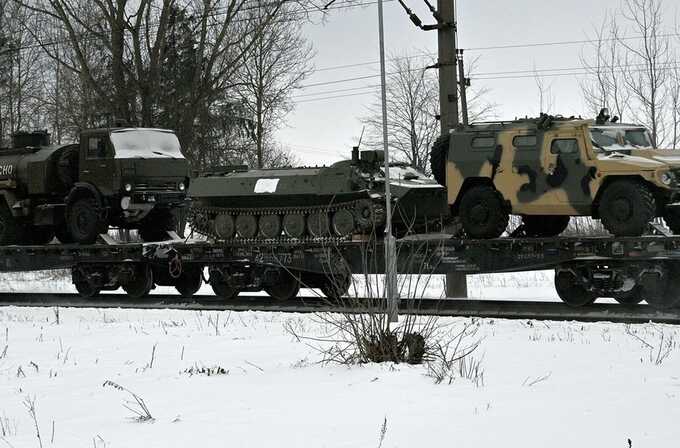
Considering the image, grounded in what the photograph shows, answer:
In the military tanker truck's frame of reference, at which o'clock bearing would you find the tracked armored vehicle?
The tracked armored vehicle is roughly at 12 o'clock from the military tanker truck.

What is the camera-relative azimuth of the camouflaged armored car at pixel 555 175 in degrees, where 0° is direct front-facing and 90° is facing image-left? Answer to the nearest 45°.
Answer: approximately 315°

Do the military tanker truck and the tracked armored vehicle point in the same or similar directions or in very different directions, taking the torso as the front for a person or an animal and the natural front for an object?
same or similar directions

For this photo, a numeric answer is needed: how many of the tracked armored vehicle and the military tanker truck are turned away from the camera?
0

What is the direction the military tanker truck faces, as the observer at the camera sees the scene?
facing the viewer and to the right of the viewer

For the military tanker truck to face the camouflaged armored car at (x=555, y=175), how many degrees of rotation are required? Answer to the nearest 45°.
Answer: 0° — it already faces it
